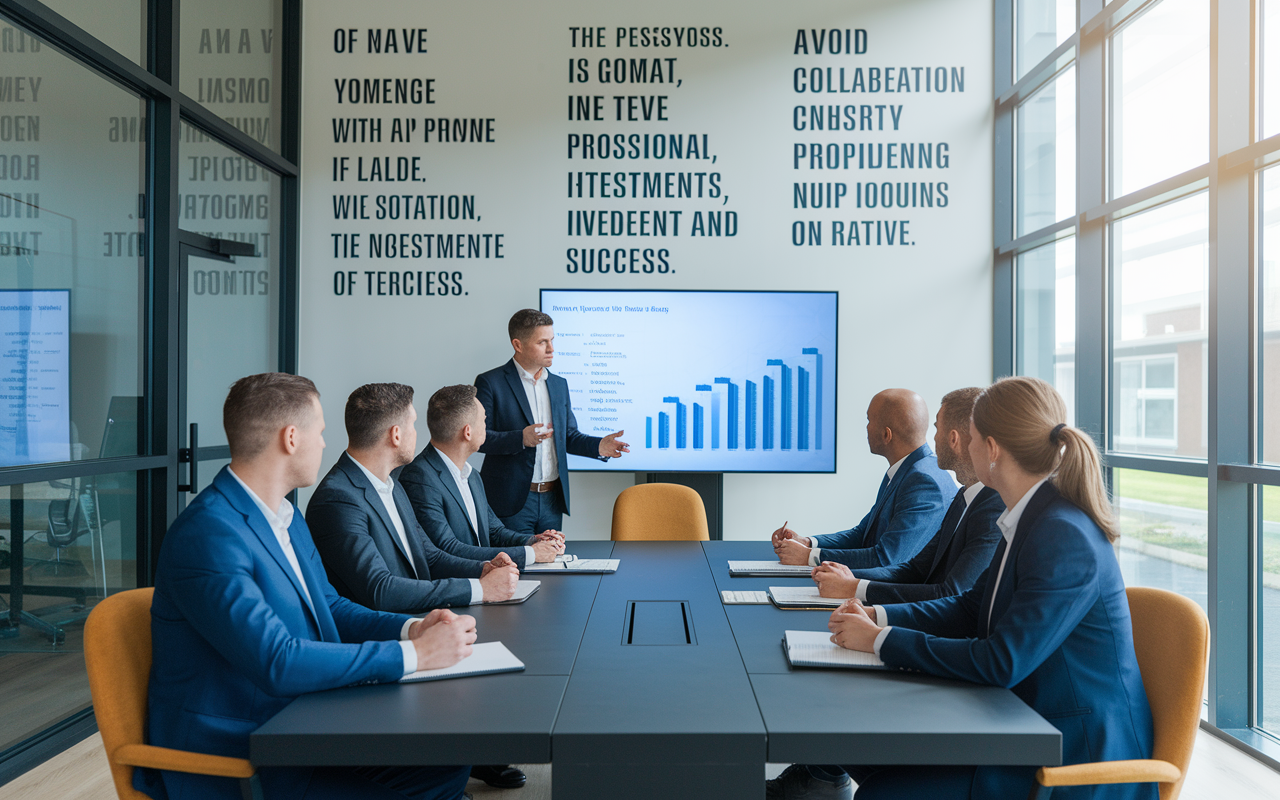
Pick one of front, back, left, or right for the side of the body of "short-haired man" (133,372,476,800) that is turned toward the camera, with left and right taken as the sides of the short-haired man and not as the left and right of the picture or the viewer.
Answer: right

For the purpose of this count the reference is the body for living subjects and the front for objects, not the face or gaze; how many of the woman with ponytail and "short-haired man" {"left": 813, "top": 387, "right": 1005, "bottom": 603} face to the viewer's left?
2

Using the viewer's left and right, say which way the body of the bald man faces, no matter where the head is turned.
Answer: facing to the left of the viewer

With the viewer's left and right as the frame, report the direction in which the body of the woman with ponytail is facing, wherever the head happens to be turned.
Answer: facing to the left of the viewer

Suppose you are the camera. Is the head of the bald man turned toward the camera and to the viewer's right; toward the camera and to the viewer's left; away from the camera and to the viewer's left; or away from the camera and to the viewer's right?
away from the camera and to the viewer's left

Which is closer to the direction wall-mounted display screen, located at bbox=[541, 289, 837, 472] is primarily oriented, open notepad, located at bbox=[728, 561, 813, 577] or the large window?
the open notepad

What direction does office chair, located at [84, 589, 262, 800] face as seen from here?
to the viewer's right

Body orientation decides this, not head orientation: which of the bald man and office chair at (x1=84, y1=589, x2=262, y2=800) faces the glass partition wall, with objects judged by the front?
the bald man
